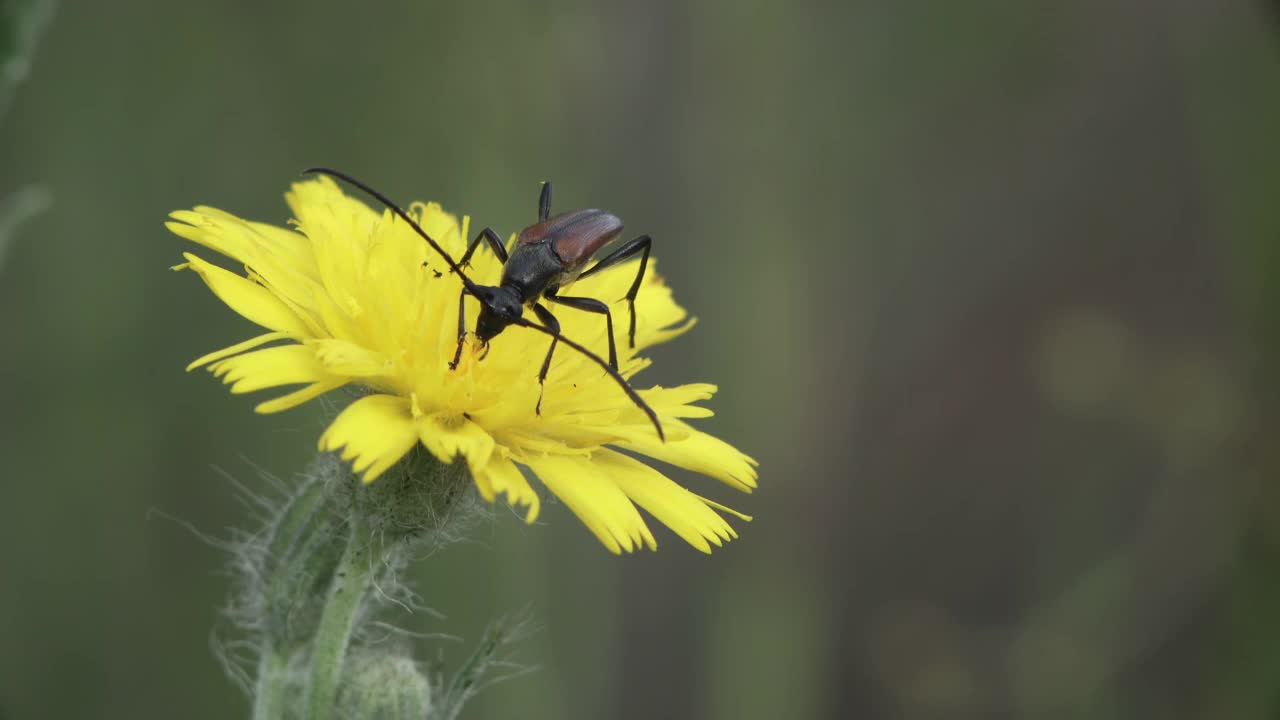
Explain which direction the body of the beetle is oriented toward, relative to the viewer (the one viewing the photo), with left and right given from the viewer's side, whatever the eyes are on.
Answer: facing the viewer and to the left of the viewer
